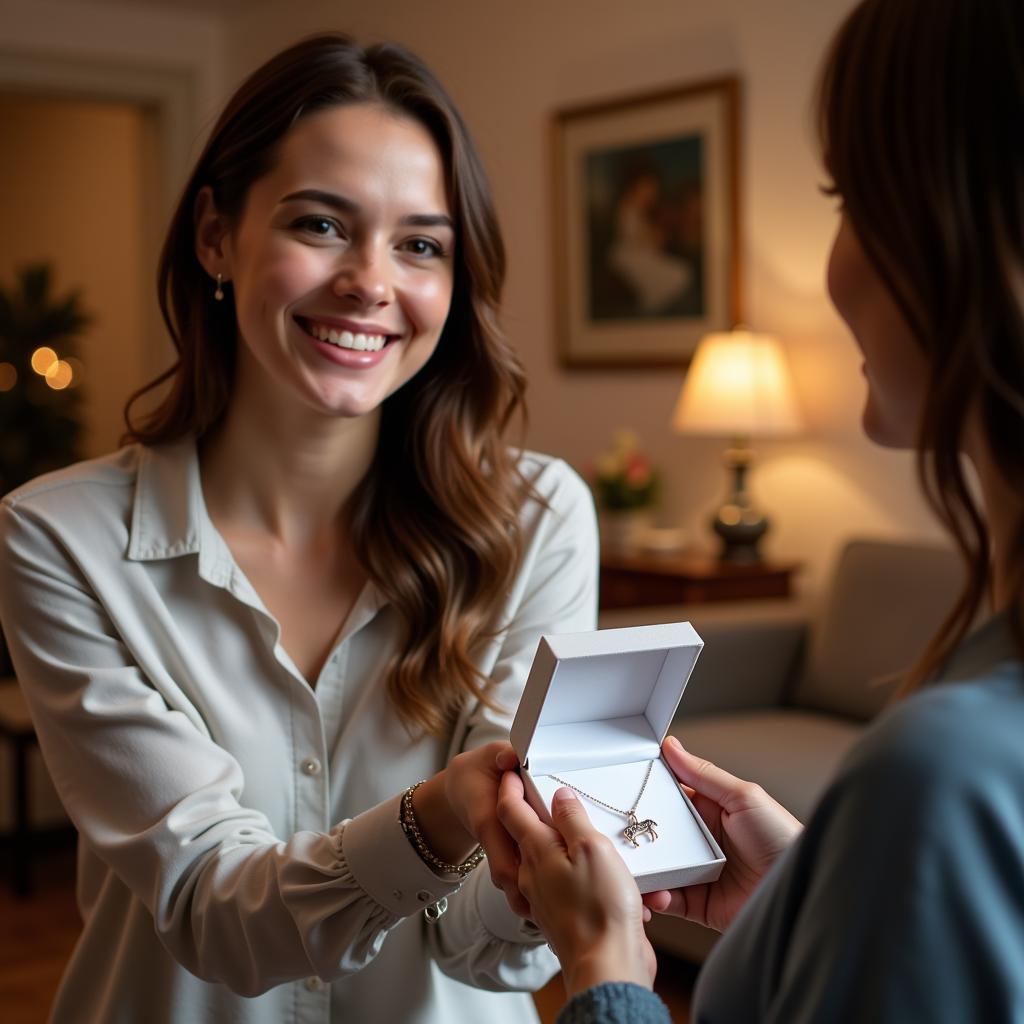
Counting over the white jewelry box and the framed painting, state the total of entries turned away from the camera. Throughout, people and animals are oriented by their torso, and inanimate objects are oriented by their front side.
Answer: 0

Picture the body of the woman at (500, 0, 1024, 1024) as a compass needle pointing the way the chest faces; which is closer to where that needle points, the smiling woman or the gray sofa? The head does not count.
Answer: the smiling woman

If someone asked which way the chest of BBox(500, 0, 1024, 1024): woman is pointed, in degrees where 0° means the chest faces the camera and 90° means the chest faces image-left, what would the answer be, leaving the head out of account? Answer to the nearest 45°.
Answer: approximately 135°

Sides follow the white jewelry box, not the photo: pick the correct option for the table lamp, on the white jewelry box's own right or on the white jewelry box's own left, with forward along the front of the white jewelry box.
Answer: on the white jewelry box's own left

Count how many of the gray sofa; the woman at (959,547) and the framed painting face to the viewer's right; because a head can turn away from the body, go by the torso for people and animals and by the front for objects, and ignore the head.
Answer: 0

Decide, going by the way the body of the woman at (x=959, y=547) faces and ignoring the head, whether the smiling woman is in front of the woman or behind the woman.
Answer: in front

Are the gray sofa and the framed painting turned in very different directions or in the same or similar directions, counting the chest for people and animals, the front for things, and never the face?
same or similar directions

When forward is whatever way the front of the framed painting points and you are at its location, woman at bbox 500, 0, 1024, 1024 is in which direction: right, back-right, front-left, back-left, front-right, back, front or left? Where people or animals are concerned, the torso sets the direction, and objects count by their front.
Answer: front-left

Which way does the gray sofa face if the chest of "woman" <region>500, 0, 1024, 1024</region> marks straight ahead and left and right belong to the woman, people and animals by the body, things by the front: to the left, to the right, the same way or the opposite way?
to the left

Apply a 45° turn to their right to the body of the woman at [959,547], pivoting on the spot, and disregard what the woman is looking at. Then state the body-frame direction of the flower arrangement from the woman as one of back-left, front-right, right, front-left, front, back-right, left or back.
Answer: front

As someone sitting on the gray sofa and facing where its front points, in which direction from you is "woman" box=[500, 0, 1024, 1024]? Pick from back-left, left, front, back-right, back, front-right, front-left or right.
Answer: front-left

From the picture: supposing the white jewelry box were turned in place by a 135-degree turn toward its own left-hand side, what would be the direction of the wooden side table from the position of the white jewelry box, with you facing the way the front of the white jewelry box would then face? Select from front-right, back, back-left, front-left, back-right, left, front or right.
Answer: front

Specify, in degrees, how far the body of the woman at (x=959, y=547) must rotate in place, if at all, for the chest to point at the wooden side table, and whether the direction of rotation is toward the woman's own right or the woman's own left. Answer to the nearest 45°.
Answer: approximately 45° to the woman's own right

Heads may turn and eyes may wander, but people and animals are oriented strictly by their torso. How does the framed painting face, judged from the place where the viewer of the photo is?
facing the viewer and to the left of the viewer

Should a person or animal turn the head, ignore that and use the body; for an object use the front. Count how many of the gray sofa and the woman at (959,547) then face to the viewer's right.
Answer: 0

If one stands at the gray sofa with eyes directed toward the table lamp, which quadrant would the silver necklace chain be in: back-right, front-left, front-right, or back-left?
back-left
